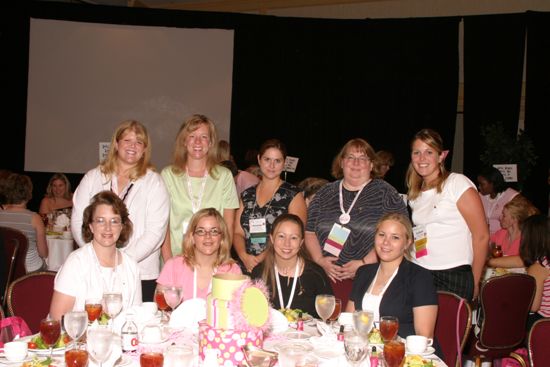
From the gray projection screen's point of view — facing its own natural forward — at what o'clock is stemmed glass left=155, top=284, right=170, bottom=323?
The stemmed glass is roughly at 12 o'clock from the gray projection screen.

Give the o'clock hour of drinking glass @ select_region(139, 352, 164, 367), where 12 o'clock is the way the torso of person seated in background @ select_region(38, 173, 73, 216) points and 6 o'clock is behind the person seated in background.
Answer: The drinking glass is roughly at 12 o'clock from the person seated in background.

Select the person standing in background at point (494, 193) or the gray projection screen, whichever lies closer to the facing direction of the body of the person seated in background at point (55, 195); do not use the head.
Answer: the person standing in background

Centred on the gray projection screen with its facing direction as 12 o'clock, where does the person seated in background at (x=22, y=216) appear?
The person seated in background is roughly at 12 o'clock from the gray projection screen.

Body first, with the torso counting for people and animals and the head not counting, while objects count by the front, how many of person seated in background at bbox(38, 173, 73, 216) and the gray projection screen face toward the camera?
2

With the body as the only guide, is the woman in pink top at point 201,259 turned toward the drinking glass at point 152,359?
yes

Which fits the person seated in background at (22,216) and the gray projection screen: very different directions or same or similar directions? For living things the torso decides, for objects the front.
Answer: very different directions

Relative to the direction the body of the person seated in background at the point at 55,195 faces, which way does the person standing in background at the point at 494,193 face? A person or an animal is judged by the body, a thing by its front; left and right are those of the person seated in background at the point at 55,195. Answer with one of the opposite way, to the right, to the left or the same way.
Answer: to the right

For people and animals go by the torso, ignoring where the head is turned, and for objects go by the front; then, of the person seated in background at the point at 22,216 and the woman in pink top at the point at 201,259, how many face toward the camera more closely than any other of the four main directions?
1

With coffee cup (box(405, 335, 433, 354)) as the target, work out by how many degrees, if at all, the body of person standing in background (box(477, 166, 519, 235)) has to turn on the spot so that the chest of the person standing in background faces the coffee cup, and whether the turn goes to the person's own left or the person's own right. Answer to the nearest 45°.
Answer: approximately 45° to the person's own left
